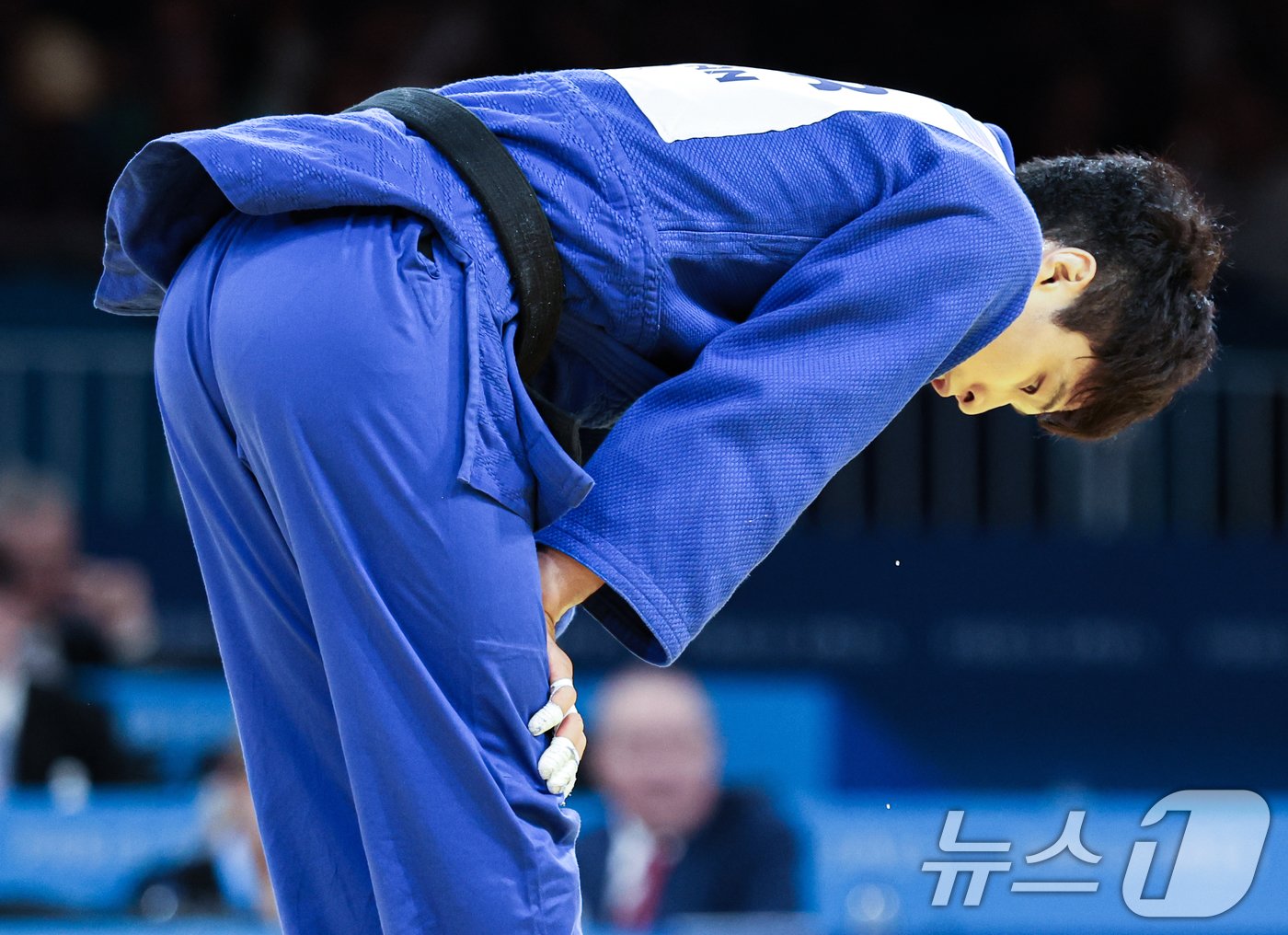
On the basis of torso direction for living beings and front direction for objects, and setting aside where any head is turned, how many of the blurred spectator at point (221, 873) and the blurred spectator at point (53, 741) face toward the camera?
2

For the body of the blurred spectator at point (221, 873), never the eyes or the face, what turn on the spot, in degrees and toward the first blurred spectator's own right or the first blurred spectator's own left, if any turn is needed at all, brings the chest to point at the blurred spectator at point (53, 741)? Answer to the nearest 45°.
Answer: approximately 135° to the first blurred spectator's own right

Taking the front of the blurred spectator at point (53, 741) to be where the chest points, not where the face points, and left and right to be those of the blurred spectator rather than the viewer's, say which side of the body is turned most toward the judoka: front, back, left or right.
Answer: front

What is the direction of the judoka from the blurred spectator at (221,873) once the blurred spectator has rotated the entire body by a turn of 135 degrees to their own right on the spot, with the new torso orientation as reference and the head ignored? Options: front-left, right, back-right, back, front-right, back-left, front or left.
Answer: back-left

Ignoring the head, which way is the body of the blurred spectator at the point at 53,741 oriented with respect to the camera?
toward the camera

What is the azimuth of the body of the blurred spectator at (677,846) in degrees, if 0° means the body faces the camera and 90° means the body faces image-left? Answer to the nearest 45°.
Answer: approximately 45°

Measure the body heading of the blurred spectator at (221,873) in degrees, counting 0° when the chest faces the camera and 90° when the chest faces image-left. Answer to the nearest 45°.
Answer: approximately 0°

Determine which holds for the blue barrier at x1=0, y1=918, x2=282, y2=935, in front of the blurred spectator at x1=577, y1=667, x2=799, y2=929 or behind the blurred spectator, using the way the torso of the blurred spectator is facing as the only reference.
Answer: in front

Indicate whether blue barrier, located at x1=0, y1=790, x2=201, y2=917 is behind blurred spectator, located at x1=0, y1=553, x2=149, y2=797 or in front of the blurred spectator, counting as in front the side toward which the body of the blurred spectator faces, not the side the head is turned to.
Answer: in front

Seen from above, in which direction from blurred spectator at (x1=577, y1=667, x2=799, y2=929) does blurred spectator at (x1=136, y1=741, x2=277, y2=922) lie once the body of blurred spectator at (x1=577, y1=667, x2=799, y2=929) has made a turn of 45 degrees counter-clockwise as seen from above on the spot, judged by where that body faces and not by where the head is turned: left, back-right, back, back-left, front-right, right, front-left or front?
right

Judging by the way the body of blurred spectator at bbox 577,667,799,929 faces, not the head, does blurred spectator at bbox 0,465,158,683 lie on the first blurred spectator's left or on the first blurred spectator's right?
on the first blurred spectator's right
